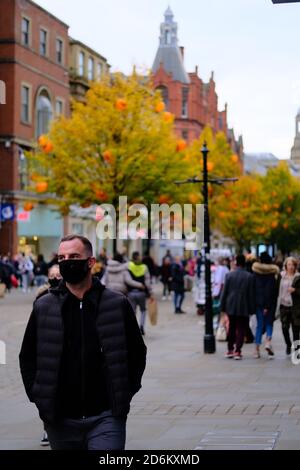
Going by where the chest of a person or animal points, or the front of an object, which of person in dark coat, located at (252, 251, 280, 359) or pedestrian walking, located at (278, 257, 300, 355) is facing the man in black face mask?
the pedestrian walking

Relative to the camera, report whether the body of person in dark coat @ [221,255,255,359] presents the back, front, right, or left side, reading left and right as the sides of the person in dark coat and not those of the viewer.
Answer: back

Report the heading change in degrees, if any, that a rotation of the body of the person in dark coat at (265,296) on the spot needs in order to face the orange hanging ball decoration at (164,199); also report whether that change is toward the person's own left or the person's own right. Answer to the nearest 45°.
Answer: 0° — they already face it

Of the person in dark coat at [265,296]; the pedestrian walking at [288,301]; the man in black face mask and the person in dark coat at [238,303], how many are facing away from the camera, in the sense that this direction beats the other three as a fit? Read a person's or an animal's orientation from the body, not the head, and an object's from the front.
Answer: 2

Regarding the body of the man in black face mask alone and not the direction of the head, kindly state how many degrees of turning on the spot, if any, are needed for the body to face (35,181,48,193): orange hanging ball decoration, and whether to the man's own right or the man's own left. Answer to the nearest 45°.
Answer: approximately 180°

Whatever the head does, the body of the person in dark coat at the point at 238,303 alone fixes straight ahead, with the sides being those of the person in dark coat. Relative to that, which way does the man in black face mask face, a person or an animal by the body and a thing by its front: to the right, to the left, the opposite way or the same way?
the opposite way

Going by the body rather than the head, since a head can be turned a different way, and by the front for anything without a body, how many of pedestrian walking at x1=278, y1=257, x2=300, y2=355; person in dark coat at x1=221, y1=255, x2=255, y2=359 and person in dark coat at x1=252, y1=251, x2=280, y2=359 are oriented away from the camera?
2

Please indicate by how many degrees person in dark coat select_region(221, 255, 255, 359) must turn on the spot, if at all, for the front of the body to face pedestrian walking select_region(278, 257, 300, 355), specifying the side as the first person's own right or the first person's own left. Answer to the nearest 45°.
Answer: approximately 45° to the first person's own right

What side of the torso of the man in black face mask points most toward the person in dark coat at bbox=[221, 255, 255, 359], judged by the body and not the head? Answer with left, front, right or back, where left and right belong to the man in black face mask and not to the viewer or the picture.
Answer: back

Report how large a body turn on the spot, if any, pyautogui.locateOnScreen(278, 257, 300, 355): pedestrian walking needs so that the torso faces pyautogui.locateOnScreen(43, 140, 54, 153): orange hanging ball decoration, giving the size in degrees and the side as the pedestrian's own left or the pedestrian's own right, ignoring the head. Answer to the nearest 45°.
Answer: approximately 135° to the pedestrian's own right

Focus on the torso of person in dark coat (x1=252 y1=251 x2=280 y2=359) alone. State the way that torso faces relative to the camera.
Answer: away from the camera

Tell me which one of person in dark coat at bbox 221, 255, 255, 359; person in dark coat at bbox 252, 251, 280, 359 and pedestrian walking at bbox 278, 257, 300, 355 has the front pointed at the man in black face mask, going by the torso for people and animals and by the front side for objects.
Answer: the pedestrian walking

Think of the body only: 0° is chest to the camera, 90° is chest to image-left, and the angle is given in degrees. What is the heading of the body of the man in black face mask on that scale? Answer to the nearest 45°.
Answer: approximately 0°
